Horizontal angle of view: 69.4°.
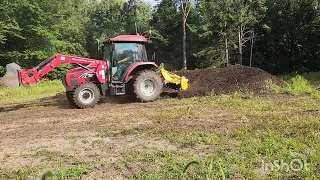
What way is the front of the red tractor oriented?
to the viewer's left

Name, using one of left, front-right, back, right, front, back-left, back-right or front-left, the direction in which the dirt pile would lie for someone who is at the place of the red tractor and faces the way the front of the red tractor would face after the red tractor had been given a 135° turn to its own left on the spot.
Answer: front-left
